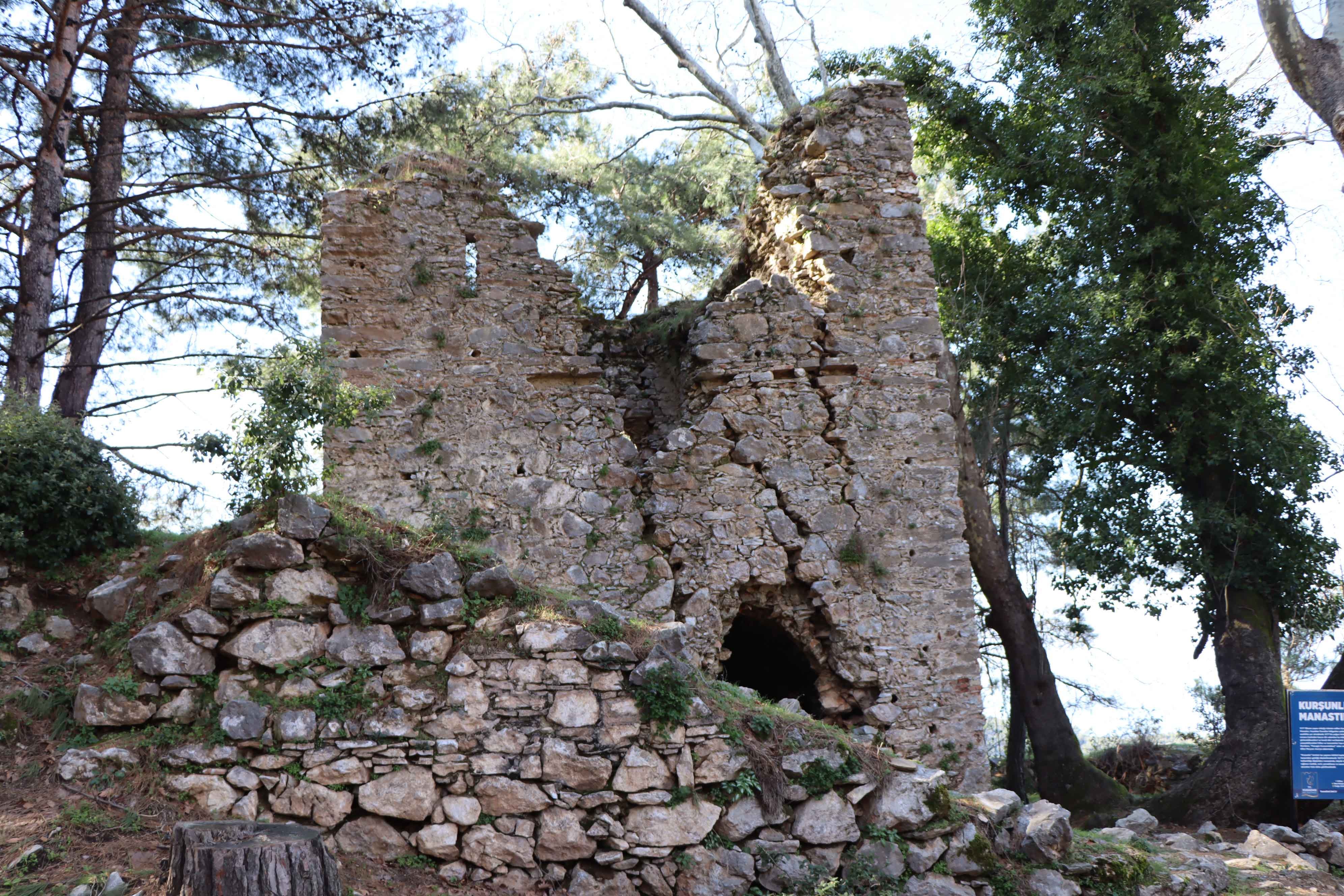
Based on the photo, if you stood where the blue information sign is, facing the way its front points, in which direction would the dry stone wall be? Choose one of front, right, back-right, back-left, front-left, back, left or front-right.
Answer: front-right

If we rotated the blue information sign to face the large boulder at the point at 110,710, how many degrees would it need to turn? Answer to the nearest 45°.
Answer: approximately 45° to its right

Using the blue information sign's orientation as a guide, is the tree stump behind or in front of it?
in front

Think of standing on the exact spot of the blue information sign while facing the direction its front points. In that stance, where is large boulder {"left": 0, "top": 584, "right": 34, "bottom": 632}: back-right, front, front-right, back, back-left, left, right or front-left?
front-right

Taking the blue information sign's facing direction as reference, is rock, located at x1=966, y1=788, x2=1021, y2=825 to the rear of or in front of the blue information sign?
in front

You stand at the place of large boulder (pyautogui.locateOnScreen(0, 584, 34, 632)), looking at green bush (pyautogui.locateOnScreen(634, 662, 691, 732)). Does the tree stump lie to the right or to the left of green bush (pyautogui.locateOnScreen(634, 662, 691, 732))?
right

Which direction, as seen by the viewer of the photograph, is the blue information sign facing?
facing the viewer

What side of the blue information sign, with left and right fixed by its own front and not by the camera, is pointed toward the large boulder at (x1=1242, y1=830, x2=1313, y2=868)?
front
